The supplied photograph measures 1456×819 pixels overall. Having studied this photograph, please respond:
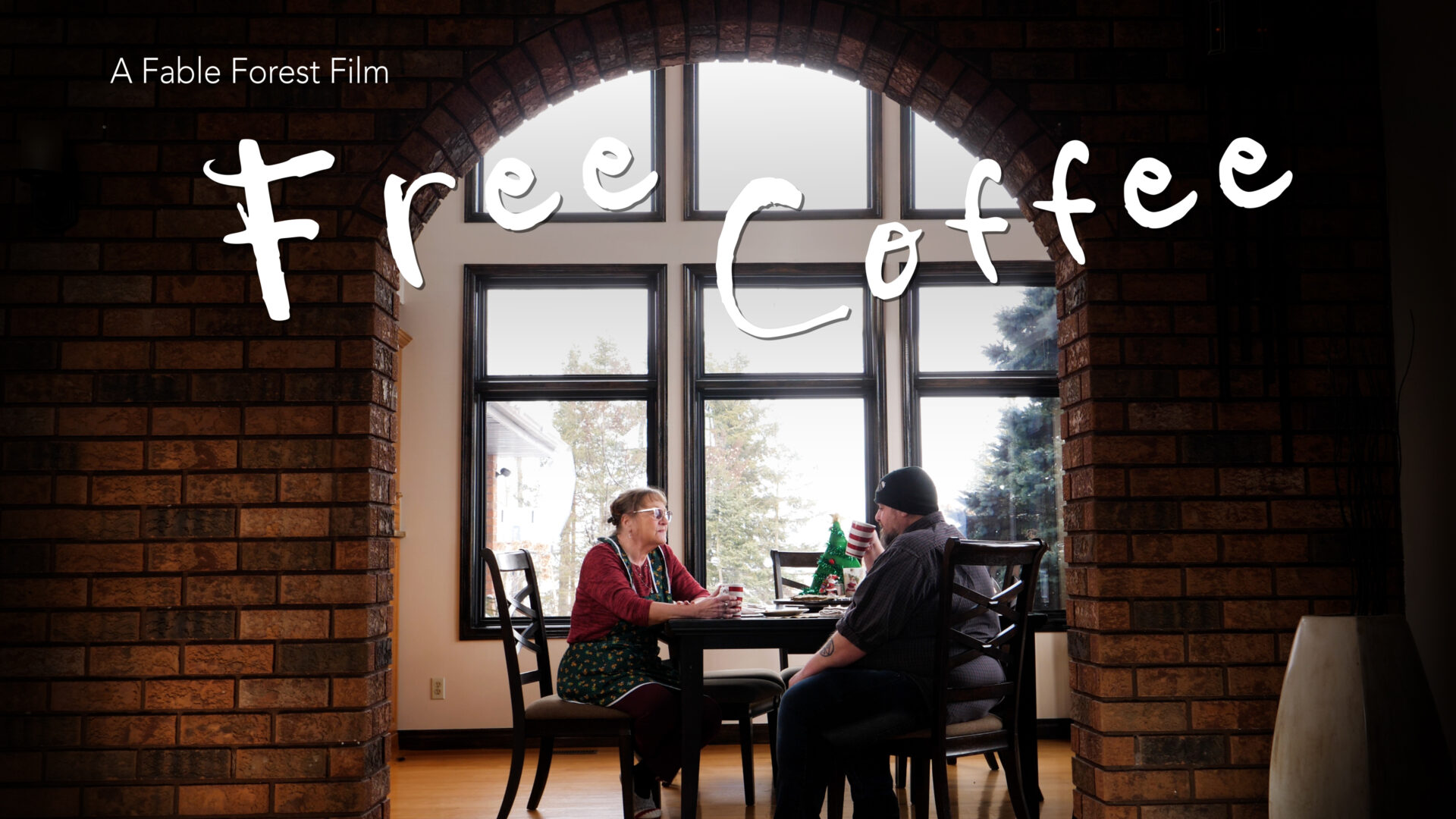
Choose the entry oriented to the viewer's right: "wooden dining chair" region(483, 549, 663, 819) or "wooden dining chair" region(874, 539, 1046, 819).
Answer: "wooden dining chair" region(483, 549, 663, 819)

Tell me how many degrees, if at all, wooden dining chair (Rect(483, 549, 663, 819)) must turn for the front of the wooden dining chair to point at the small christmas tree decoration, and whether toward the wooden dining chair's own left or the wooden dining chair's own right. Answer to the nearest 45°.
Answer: approximately 45° to the wooden dining chair's own left

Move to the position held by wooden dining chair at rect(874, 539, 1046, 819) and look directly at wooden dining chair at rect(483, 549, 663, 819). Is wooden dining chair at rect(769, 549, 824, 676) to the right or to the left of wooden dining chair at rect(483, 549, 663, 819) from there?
right

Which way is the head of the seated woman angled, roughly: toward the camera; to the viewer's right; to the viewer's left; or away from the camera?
to the viewer's right

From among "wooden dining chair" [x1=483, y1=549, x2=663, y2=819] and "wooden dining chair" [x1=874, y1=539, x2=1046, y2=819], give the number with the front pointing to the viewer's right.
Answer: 1

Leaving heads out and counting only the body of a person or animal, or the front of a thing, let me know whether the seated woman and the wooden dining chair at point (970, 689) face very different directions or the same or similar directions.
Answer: very different directions

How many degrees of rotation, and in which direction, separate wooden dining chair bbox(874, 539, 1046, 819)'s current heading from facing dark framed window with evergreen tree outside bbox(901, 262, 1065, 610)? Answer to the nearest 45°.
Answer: approximately 45° to its right

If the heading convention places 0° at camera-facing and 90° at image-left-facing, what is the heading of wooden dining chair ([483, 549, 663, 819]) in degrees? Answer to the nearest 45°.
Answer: approximately 270°

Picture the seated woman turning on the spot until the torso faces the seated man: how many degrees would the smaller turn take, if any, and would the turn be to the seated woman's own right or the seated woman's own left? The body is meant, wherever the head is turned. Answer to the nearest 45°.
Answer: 0° — they already face them

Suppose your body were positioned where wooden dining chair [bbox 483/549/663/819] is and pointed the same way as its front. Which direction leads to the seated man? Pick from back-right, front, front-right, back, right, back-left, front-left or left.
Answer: front-right

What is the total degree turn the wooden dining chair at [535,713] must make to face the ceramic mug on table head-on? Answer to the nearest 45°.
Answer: approximately 45° to its right

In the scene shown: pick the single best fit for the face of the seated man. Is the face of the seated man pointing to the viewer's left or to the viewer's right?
to the viewer's left

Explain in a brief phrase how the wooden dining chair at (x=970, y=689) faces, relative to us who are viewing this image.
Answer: facing away from the viewer and to the left of the viewer

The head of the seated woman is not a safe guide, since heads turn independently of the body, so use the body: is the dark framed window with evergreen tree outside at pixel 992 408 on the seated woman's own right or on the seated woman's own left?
on the seated woman's own left
